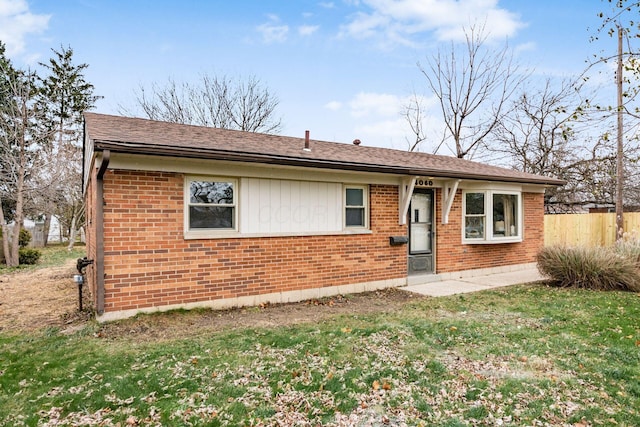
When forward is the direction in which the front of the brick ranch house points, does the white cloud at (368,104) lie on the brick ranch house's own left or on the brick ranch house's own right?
on the brick ranch house's own left

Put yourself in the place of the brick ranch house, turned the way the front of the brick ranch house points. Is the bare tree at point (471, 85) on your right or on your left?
on your left

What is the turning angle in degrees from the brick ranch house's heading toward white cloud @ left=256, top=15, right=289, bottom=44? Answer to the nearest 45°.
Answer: approximately 135° to its left

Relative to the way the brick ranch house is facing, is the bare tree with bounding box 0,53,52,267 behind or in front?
behind

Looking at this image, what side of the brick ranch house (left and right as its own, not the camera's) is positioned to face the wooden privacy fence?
left

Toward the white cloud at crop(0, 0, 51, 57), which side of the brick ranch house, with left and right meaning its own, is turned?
back

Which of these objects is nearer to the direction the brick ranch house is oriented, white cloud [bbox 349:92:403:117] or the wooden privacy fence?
the wooden privacy fence

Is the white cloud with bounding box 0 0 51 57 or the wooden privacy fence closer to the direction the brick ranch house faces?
the wooden privacy fence
